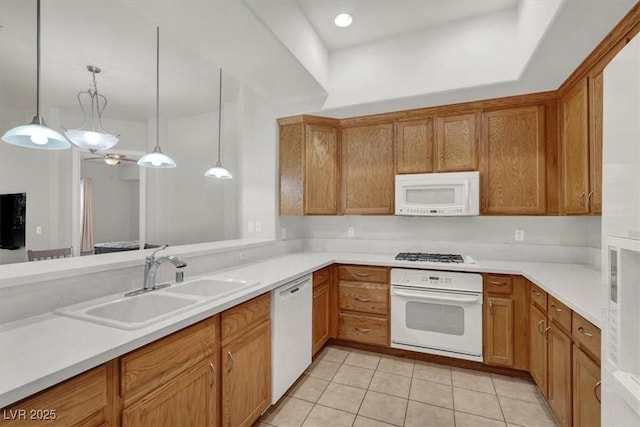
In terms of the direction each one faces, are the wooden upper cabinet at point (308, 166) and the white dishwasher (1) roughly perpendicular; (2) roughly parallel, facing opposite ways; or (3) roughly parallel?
roughly parallel

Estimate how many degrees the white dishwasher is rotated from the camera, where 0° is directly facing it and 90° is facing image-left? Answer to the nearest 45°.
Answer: approximately 315°

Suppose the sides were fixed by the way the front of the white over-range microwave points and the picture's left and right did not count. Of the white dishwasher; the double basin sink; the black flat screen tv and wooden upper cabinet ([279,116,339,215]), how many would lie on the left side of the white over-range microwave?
0

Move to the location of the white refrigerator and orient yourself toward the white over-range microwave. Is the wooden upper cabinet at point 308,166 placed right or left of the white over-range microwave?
left

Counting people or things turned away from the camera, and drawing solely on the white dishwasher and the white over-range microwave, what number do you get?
0

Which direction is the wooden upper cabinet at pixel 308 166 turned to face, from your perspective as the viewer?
facing the viewer and to the right of the viewer

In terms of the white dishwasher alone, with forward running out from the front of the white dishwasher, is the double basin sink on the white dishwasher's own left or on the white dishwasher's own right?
on the white dishwasher's own right

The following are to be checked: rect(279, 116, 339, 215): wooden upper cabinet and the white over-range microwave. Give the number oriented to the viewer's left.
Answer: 0

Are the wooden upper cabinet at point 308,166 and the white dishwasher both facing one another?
no

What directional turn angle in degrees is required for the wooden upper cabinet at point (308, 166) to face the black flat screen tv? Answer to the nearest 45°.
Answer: approximately 135° to its right

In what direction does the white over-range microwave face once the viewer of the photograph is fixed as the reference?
facing the viewer

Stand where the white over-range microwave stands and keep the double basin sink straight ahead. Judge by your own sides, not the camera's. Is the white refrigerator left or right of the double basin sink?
left

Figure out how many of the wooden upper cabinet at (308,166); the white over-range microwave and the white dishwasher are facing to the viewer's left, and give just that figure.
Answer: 0
